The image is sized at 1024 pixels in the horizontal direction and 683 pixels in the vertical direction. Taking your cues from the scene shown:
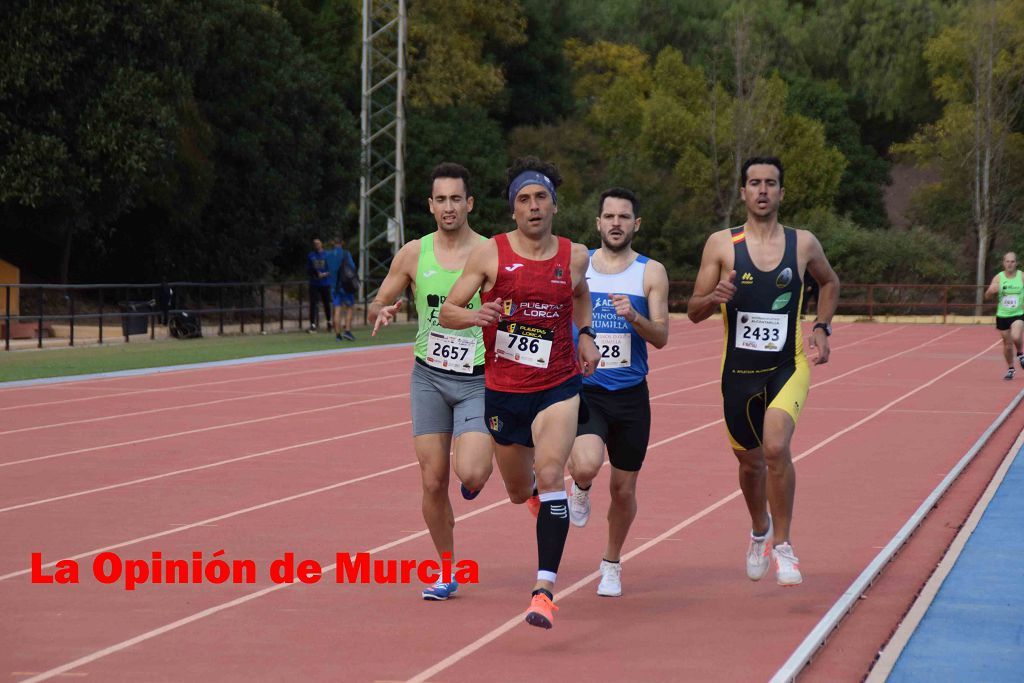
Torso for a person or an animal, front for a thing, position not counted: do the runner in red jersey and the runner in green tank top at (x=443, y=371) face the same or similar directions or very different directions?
same or similar directions

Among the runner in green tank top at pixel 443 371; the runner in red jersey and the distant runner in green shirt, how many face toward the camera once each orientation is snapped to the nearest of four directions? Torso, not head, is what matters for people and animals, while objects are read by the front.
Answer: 3

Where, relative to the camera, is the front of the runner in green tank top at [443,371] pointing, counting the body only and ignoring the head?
toward the camera

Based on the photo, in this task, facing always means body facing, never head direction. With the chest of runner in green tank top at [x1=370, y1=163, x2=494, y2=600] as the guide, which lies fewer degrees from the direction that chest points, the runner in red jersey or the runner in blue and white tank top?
the runner in red jersey

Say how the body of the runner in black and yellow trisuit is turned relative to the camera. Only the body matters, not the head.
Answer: toward the camera

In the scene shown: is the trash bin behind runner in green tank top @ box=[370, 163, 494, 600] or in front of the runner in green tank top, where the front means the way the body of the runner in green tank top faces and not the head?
behind

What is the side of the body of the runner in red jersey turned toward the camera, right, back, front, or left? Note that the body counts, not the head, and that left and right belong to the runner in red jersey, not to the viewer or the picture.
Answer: front

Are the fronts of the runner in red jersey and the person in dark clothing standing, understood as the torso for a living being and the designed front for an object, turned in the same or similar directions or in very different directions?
same or similar directions

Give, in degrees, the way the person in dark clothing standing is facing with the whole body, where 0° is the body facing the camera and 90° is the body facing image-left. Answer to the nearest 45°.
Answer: approximately 0°

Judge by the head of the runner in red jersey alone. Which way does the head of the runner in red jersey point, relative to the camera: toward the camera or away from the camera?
toward the camera

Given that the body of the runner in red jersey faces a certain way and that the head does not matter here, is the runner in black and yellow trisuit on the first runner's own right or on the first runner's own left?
on the first runner's own left
